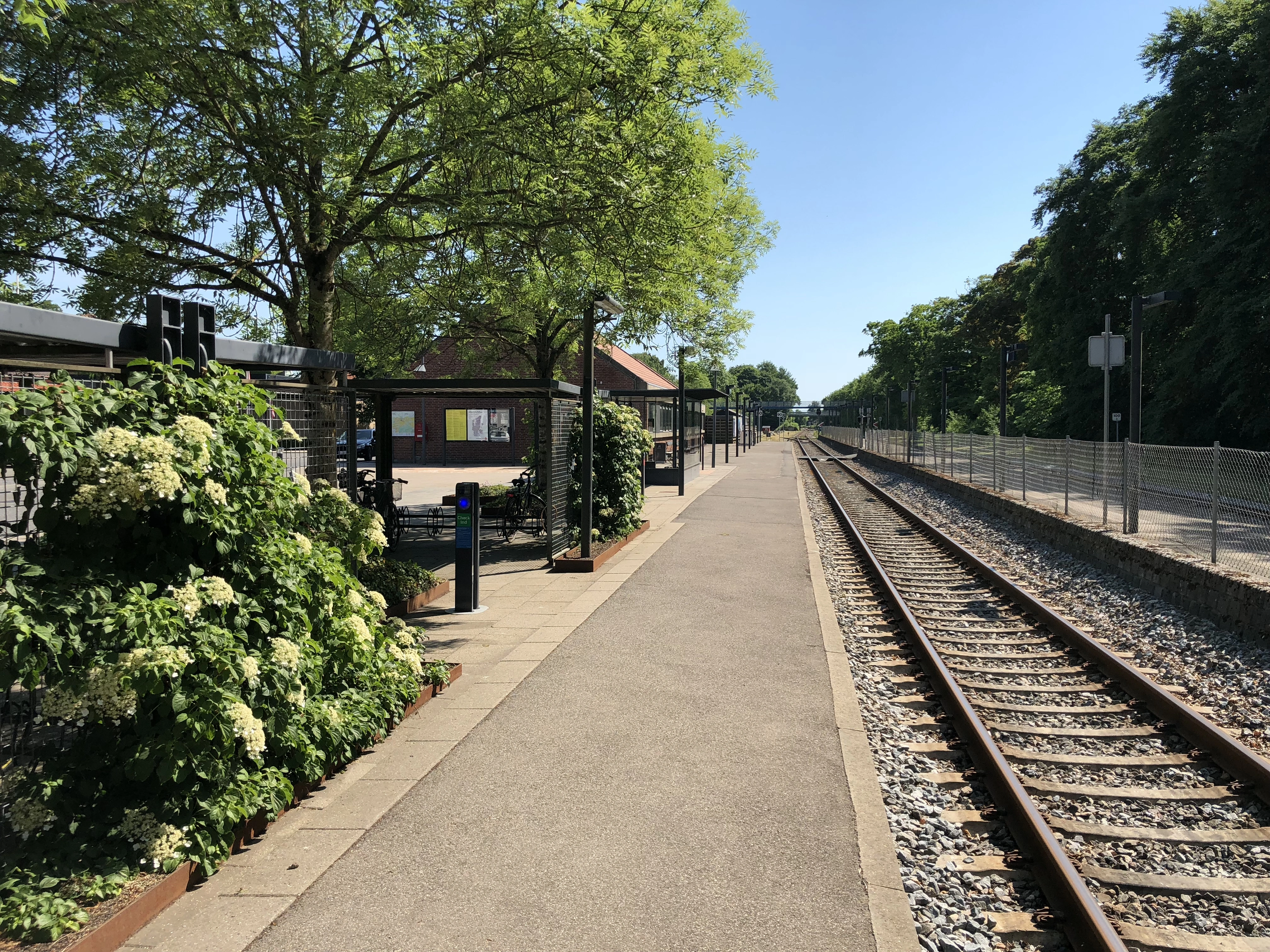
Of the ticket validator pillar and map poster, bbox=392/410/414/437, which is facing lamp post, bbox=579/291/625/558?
the map poster

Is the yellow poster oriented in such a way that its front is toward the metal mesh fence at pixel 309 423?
yes

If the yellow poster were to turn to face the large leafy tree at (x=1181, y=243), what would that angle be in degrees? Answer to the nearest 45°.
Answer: approximately 45° to its left

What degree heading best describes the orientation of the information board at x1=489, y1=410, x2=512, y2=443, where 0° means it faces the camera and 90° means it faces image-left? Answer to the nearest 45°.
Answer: approximately 0°

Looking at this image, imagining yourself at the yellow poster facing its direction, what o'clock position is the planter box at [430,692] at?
The planter box is roughly at 12 o'clock from the yellow poster.

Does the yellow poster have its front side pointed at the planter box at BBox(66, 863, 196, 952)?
yes

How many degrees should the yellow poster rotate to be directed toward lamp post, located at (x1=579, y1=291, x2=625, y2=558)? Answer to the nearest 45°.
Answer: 0° — it already faces it

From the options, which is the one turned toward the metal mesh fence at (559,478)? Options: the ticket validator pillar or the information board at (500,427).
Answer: the information board
